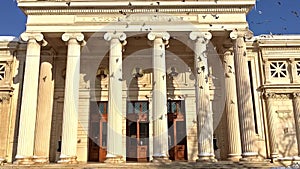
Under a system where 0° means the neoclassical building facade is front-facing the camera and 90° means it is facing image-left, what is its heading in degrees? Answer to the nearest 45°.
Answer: approximately 0°
